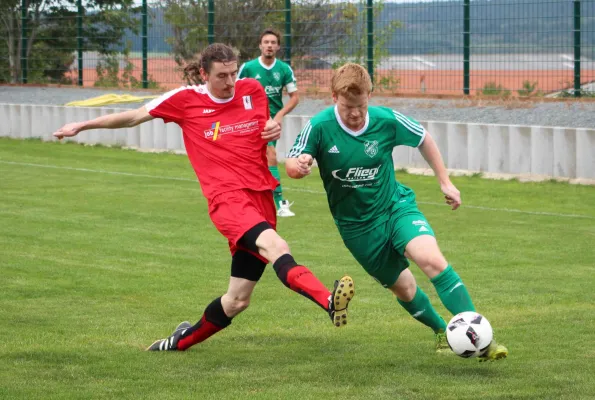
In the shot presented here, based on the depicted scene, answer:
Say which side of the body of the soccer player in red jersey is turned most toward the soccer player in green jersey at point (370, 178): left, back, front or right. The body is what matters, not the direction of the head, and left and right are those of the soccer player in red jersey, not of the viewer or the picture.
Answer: left

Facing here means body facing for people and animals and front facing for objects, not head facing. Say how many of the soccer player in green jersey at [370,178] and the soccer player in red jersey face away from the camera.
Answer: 0

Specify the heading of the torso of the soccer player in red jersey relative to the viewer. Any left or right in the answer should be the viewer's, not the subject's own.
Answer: facing the viewer and to the right of the viewer

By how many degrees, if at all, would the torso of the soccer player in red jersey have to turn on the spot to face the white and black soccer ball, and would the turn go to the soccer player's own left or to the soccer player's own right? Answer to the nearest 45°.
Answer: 0° — they already face it

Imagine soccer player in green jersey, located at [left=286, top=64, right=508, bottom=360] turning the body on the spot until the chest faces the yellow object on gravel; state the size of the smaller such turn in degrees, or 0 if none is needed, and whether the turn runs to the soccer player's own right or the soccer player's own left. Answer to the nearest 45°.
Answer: approximately 180°

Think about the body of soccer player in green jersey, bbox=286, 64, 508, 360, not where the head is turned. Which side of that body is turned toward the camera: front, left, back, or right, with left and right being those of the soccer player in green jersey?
front

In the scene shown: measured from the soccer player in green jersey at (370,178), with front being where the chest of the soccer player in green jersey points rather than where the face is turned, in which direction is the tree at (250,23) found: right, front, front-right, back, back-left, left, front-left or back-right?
back

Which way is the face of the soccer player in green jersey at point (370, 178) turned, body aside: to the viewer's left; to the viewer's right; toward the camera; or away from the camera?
toward the camera

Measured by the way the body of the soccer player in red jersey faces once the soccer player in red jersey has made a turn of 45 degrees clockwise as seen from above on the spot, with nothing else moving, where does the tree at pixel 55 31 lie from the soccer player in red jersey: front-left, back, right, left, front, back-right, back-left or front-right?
back

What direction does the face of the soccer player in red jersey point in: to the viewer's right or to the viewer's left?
to the viewer's right
